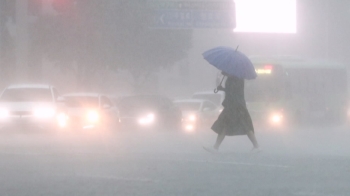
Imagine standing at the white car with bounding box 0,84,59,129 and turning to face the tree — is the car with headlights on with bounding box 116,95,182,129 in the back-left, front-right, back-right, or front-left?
front-right

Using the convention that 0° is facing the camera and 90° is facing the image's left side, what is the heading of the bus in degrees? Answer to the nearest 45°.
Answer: approximately 45°

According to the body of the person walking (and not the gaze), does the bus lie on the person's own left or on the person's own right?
on the person's own right

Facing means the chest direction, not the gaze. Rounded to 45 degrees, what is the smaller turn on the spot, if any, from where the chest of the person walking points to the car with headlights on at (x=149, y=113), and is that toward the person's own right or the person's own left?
approximately 90° to the person's own right

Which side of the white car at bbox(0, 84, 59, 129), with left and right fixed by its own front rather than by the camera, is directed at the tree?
back

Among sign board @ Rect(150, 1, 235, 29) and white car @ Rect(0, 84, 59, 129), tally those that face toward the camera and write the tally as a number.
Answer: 2

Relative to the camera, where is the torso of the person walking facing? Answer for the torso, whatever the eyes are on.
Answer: to the viewer's left

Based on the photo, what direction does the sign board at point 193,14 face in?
toward the camera

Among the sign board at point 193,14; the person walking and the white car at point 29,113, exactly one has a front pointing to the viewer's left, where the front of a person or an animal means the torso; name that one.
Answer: the person walking

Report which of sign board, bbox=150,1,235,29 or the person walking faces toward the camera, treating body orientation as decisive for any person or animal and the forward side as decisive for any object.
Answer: the sign board

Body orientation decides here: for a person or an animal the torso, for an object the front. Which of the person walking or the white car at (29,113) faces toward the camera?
the white car

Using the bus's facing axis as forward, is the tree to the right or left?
on its right

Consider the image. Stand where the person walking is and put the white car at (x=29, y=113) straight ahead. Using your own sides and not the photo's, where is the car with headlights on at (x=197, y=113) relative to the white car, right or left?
right
